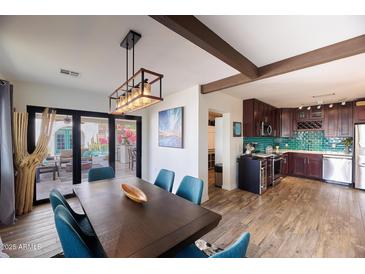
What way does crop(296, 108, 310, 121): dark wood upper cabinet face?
toward the camera

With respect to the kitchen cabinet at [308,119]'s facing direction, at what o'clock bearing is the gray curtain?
The gray curtain is roughly at 1 o'clock from the kitchen cabinet.

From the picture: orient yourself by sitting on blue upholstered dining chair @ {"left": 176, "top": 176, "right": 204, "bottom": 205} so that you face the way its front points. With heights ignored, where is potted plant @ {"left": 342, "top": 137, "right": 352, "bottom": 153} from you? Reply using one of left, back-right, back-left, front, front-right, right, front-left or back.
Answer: back

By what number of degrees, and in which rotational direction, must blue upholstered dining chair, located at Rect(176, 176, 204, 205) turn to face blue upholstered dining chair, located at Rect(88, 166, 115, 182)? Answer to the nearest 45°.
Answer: approximately 90° to its right

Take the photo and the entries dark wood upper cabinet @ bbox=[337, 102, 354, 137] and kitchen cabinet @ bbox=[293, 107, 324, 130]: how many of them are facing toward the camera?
2

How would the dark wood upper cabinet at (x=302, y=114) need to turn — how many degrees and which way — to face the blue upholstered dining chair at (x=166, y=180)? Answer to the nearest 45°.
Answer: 0° — it already faces it

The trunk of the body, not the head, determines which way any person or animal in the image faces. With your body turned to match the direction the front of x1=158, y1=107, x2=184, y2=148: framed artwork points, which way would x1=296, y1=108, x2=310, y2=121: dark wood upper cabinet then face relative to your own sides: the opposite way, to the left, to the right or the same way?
the same way

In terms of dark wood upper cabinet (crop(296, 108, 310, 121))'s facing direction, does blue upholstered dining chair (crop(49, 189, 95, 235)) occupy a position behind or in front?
in front

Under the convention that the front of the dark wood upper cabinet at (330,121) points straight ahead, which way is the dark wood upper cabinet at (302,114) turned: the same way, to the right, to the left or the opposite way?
the same way

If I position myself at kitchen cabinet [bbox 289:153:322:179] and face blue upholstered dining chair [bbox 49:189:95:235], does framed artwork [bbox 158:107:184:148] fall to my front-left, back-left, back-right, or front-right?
front-right

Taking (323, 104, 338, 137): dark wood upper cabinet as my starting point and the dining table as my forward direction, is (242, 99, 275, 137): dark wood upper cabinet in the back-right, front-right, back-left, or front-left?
front-right

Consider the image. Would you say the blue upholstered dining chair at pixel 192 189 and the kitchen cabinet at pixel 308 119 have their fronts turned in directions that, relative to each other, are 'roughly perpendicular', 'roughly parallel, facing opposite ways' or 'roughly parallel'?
roughly parallel

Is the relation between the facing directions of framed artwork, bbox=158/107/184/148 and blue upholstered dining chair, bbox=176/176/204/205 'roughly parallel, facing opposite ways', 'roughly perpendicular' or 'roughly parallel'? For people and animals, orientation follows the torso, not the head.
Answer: roughly parallel

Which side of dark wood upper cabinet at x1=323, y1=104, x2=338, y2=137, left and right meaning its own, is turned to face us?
front

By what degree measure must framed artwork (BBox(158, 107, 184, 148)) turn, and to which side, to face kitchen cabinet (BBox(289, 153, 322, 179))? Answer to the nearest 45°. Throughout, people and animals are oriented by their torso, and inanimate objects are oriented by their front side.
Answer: approximately 135° to its left

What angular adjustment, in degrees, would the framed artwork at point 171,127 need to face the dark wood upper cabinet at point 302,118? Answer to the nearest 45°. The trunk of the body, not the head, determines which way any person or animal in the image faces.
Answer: approximately 135° to its left

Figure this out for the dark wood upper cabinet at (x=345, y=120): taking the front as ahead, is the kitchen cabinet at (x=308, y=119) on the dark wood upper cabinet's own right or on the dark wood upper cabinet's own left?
on the dark wood upper cabinet's own right

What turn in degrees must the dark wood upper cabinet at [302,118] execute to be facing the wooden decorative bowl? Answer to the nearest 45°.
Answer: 0° — it already faces it
